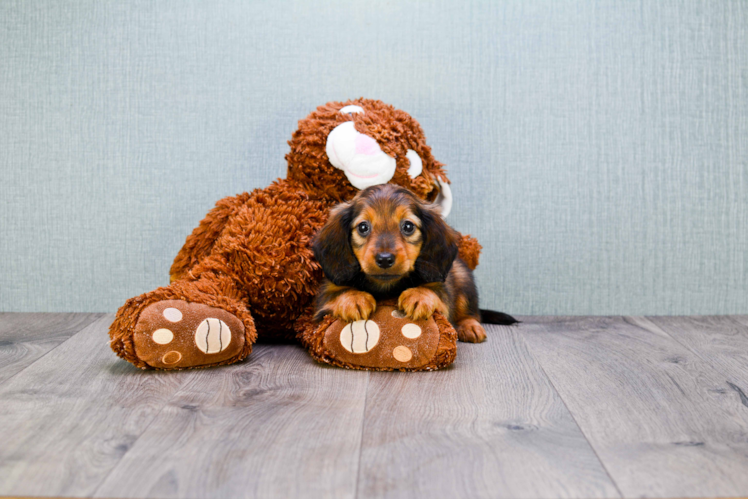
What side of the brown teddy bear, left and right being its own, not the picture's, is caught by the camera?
front
